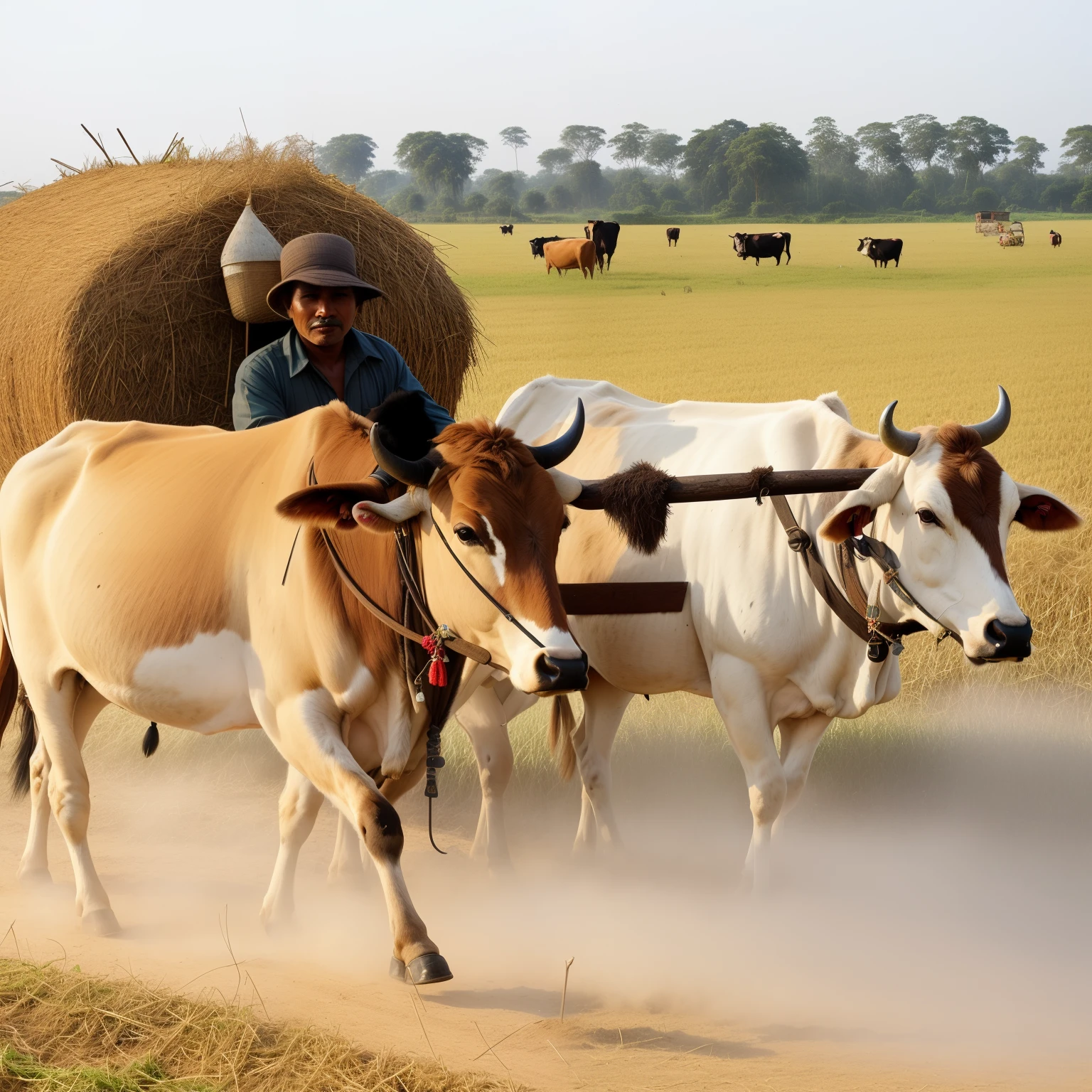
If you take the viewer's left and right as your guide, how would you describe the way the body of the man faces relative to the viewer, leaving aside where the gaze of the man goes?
facing the viewer

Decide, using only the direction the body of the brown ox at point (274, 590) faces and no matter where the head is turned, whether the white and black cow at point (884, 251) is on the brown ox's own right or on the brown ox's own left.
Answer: on the brown ox's own left

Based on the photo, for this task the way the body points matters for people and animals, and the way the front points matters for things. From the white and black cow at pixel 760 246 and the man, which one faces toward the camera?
the man

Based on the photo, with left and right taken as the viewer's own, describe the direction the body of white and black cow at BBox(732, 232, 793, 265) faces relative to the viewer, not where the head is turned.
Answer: facing to the left of the viewer

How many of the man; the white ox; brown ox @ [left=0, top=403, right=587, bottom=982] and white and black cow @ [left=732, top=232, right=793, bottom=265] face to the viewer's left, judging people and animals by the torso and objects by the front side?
1

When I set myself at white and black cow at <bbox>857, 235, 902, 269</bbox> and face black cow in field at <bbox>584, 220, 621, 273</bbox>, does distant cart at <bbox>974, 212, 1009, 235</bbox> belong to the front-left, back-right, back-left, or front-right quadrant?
back-right

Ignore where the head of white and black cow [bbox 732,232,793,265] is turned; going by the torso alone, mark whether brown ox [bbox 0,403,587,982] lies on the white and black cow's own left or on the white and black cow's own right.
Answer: on the white and black cow's own left

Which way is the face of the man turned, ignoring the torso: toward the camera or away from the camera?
toward the camera

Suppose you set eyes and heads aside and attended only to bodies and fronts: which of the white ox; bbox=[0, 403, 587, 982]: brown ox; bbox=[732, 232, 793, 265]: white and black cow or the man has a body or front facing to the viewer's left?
the white and black cow

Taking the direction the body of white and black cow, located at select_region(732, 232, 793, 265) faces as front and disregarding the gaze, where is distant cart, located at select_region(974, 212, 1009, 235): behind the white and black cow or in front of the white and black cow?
behind

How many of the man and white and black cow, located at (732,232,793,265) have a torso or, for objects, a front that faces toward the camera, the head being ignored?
1

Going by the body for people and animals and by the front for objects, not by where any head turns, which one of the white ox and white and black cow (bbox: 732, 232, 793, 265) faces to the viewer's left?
the white and black cow
